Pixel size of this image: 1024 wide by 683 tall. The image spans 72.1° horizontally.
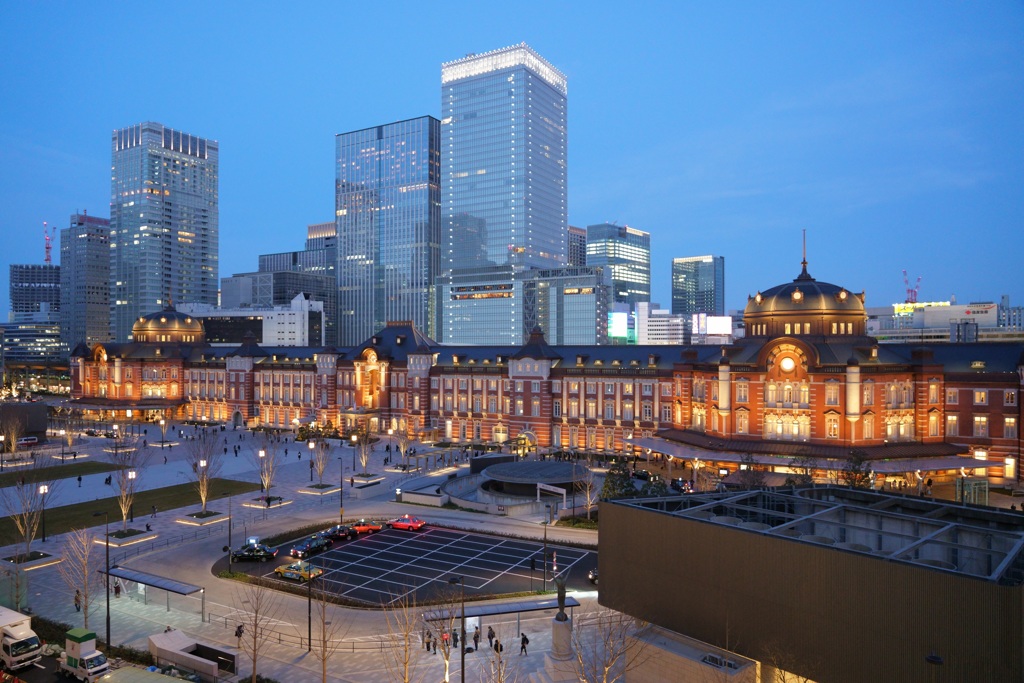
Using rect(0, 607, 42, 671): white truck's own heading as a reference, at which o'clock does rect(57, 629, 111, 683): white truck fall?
rect(57, 629, 111, 683): white truck is roughly at 12 o'clock from rect(0, 607, 42, 671): white truck.

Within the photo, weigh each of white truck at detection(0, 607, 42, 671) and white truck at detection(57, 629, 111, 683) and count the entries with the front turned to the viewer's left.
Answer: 0

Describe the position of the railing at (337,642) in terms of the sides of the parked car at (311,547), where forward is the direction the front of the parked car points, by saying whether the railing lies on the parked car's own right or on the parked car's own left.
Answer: on the parked car's own left

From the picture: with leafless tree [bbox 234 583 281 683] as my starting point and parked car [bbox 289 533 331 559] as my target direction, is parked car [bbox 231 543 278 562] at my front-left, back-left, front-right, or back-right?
front-left

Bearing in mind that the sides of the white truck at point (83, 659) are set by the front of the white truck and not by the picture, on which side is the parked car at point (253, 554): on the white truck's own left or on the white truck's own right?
on the white truck's own left

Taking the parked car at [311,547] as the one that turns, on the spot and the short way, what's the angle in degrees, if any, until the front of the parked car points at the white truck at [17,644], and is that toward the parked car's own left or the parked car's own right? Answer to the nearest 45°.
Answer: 0° — it already faces it

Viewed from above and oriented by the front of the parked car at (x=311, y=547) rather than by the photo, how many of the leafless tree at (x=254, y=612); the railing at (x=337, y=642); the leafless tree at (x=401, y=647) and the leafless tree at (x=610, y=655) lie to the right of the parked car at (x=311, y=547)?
0

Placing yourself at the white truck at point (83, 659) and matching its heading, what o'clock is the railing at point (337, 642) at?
The railing is roughly at 11 o'clock from the white truck.

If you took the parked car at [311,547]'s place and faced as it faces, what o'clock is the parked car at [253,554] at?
the parked car at [253,554] is roughly at 1 o'clock from the parked car at [311,547].

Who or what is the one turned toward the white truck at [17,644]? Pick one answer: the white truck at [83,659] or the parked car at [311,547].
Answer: the parked car

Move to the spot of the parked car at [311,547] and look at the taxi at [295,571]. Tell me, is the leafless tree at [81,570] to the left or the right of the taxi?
right

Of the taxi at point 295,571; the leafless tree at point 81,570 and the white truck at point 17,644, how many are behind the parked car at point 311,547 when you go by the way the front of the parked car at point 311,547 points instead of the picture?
0

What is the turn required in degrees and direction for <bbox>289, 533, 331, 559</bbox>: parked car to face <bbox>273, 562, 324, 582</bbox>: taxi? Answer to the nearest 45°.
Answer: approximately 45° to its left

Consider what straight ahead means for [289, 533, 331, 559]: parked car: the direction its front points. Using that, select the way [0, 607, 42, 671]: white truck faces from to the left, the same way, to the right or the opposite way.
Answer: to the left

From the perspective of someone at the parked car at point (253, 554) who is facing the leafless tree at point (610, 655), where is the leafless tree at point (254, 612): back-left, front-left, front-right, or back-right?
front-right

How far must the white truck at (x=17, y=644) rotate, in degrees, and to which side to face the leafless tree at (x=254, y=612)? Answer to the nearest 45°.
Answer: approximately 45° to its left

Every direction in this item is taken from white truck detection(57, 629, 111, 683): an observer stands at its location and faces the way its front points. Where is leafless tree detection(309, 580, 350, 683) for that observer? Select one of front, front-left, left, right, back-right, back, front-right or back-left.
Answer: front-left

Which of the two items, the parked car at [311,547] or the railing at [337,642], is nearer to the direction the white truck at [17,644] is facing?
the railing

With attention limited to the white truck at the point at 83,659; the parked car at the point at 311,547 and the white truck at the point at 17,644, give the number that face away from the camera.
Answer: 0

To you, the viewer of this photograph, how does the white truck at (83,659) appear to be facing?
facing the viewer and to the right of the viewer
